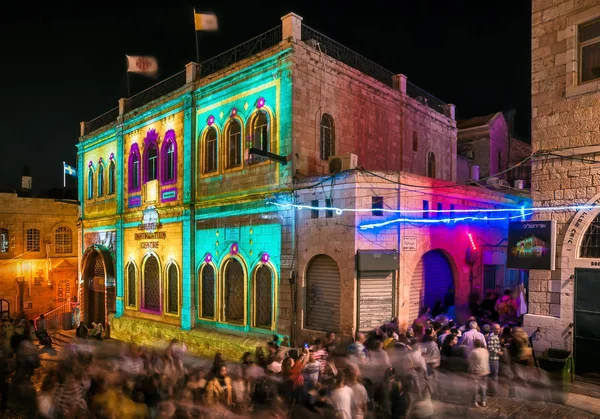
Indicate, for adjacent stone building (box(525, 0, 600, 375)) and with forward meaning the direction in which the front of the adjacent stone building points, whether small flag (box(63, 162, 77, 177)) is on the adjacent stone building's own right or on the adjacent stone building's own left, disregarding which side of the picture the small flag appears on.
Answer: on the adjacent stone building's own right

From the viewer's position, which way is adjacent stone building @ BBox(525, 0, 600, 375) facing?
facing the viewer and to the left of the viewer

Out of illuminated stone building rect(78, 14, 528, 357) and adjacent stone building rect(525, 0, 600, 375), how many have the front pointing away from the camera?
0

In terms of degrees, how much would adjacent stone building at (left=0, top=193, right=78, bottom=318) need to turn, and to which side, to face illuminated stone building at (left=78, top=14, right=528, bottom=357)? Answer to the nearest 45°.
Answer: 0° — it already faces it

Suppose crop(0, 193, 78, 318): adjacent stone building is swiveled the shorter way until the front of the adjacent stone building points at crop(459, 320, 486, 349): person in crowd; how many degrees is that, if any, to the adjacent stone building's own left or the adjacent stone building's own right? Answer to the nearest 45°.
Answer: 0° — it already faces them

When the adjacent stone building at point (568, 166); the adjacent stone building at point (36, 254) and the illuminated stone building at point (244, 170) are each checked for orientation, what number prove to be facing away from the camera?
0

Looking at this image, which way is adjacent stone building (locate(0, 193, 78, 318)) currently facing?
toward the camera
